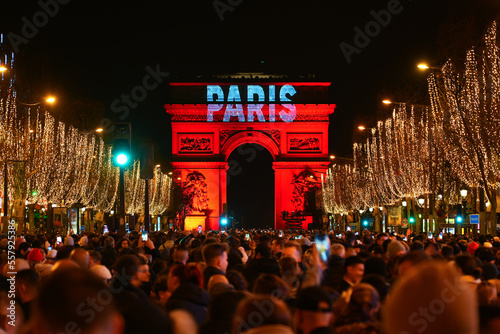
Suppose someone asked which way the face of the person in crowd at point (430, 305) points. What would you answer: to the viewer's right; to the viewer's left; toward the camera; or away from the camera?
away from the camera

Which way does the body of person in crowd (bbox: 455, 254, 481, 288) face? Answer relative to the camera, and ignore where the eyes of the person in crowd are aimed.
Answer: away from the camera

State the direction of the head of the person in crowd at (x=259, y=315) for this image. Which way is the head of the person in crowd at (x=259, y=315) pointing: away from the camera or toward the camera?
away from the camera

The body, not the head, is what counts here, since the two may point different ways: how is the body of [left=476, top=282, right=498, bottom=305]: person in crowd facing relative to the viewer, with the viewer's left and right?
facing away from the viewer

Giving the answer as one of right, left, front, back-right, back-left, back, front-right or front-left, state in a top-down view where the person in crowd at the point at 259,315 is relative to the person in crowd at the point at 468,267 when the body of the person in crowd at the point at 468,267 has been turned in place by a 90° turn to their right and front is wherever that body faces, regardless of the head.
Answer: right

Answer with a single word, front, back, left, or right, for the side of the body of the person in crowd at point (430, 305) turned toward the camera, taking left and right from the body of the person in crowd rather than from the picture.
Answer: back

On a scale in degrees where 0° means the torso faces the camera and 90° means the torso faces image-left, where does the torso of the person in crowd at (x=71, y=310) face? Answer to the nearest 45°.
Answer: approximately 180°

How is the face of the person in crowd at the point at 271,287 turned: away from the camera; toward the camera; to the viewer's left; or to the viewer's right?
away from the camera

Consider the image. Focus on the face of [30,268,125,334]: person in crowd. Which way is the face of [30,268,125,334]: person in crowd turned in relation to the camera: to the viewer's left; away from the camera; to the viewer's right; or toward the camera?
away from the camera

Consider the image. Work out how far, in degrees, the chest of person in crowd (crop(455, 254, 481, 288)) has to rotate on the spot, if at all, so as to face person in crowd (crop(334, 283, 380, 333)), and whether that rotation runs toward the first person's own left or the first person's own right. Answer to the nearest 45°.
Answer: approximately 180°

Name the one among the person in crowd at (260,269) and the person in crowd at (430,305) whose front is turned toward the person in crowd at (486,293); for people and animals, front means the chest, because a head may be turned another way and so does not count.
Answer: the person in crowd at (430,305)

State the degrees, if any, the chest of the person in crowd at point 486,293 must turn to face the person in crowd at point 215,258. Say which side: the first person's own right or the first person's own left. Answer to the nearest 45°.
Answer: approximately 90° to the first person's own left

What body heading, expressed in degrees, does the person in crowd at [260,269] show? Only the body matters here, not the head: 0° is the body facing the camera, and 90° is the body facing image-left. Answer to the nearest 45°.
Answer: approximately 180°
